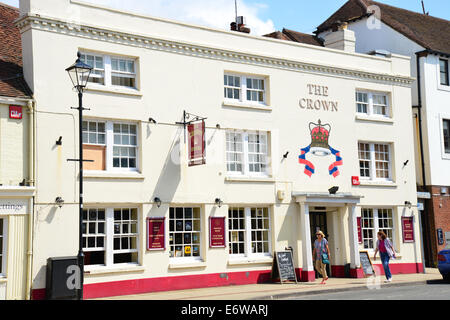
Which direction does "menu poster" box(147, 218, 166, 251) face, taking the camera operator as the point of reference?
facing the viewer

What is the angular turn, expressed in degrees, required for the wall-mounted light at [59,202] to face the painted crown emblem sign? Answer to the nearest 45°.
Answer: approximately 90° to its left

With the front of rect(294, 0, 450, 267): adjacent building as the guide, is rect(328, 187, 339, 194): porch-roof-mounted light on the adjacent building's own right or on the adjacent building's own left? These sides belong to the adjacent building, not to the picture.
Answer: on the adjacent building's own right

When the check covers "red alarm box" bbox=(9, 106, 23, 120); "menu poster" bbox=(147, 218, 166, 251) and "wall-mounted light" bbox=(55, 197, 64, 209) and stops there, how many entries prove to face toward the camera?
3

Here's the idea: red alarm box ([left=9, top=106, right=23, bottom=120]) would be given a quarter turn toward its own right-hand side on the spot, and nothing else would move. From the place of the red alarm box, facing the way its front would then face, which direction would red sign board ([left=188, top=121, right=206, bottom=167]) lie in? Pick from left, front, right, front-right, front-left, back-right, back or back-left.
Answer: back

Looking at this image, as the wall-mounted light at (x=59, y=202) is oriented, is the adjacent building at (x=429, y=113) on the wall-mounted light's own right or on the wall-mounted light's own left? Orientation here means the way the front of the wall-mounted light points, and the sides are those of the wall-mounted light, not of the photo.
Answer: on the wall-mounted light's own left

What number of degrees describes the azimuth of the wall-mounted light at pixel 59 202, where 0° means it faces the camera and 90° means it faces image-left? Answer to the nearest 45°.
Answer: approximately 0°

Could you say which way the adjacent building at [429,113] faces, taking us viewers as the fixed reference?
facing the viewer and to the right of the viewer

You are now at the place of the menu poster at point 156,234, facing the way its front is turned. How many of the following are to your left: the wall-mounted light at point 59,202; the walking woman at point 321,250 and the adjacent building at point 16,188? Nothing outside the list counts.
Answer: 1

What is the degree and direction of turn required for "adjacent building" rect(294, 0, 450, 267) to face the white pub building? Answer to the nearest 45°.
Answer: approximately 90° to its right

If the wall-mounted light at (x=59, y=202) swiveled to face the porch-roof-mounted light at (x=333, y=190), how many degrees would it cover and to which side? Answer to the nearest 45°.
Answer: approximately 90° to its left

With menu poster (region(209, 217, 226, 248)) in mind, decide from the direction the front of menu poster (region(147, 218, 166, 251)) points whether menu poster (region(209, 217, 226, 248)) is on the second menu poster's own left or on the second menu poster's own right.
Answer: on the second menu poster's own left

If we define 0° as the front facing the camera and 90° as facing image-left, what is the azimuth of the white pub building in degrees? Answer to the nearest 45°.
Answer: approximately 315°

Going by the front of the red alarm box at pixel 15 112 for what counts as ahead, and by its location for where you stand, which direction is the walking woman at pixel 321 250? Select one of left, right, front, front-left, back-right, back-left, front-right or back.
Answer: left
